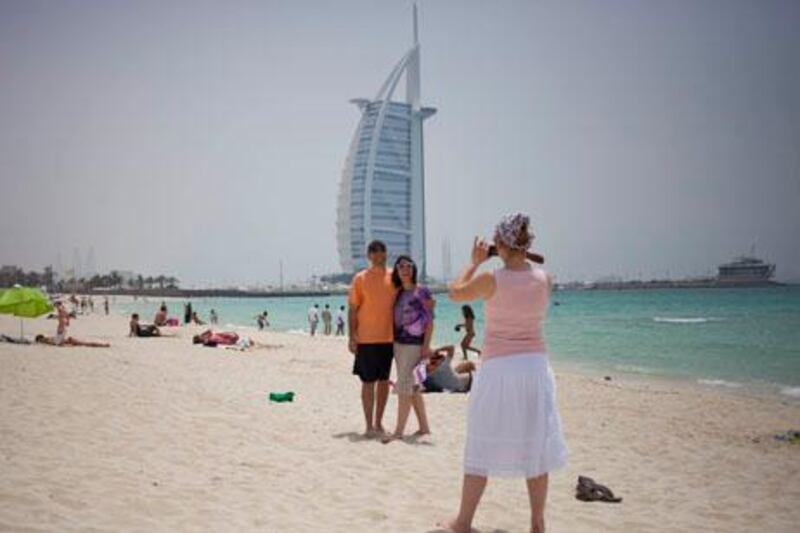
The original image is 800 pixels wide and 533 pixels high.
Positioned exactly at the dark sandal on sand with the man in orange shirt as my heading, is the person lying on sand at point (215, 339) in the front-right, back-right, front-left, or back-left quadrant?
front-right

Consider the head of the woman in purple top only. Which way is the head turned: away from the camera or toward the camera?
toward the camera

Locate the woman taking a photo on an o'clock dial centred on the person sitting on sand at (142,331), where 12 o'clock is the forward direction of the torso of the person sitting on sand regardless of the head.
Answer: The woman taking a photo is roughly at 3 o'clock from the person sitting on sand.

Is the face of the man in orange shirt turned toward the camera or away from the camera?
toward the camera

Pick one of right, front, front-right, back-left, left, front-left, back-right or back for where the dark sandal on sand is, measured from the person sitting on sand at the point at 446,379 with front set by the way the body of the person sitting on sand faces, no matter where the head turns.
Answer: right

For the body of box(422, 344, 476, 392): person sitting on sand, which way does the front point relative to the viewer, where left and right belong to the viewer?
facing to the right of the viewer

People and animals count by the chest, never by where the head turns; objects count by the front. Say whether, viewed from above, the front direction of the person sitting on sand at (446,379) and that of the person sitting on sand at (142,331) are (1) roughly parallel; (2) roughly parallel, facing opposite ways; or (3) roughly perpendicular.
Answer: roughly parallel

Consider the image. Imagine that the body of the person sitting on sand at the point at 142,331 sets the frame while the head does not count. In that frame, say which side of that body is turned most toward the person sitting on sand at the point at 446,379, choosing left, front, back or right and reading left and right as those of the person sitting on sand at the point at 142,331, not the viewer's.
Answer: right

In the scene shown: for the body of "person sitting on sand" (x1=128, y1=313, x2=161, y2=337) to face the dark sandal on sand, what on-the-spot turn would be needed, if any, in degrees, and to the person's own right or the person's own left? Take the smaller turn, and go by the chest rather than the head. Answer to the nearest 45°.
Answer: approximately 90° to the person's own right
